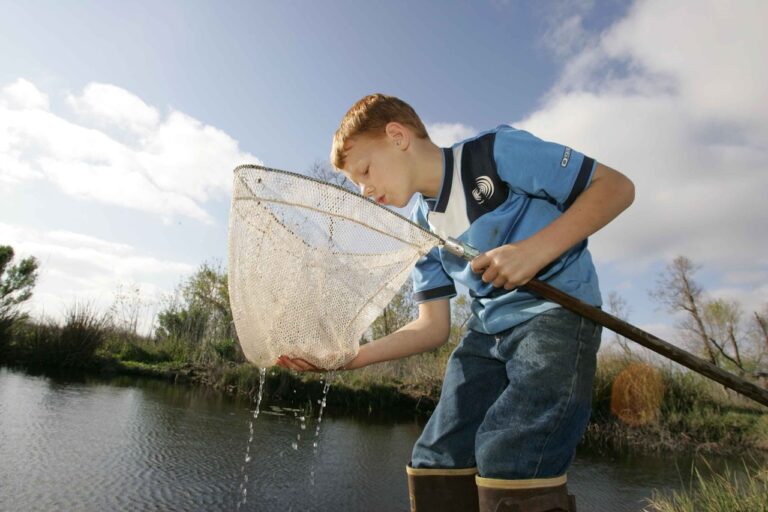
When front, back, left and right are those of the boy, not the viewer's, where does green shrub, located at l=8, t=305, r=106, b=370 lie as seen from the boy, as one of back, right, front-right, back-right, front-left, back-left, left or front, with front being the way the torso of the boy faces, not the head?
right

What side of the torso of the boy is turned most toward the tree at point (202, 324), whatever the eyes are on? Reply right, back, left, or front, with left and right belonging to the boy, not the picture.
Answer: right

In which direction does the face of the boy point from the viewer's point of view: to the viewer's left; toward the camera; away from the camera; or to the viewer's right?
to the viewer's left

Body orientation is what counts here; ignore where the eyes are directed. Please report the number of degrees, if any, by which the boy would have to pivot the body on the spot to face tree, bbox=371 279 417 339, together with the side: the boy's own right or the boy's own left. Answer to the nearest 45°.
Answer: approximately 135° to the boy's own right

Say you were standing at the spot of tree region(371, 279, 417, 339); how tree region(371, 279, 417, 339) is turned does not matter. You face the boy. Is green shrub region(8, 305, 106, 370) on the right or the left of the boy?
right

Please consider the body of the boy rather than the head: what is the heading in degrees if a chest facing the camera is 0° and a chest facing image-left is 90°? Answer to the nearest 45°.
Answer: approximately 45°
